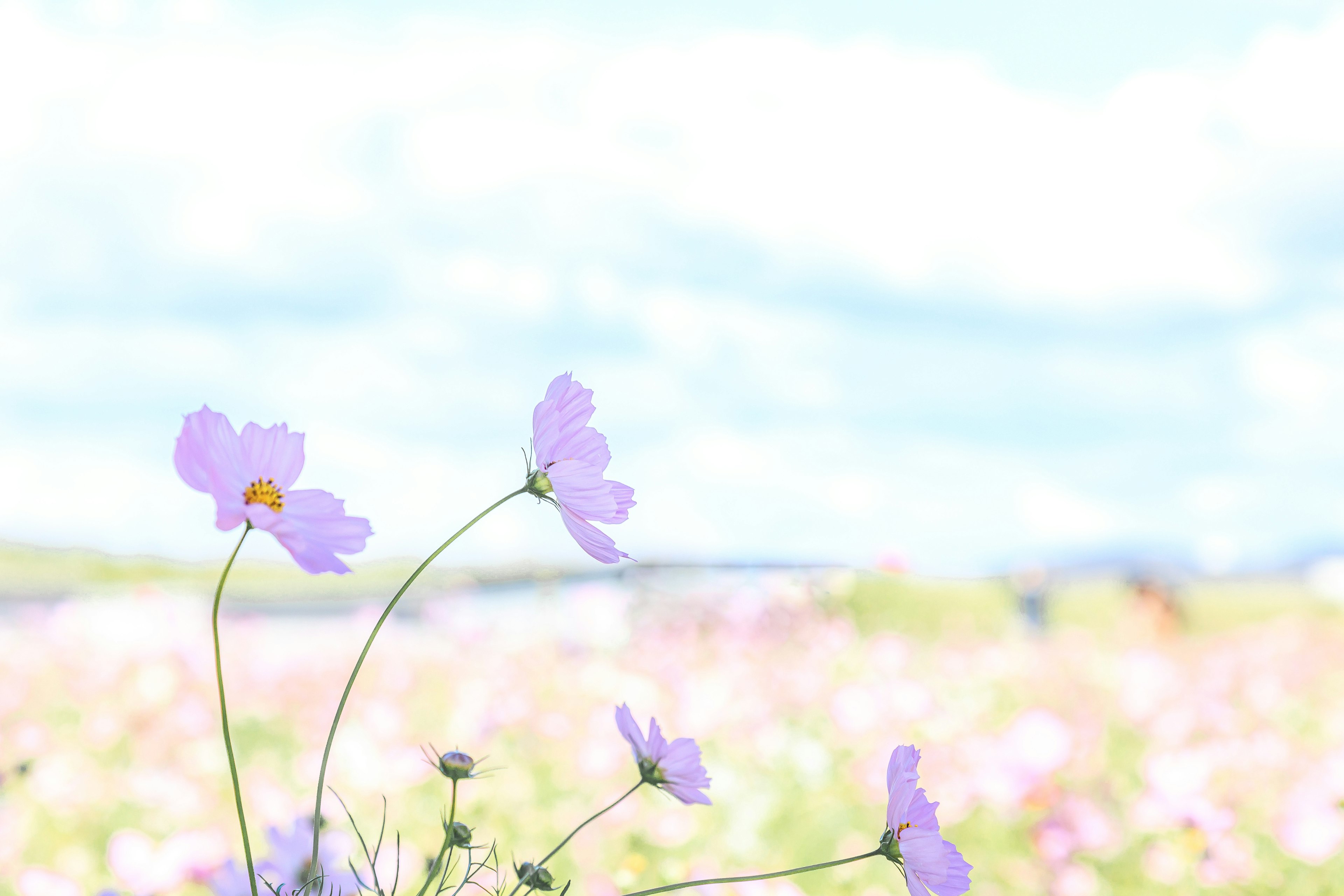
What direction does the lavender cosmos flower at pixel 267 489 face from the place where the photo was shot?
facing the viewer and to the right of the viewer

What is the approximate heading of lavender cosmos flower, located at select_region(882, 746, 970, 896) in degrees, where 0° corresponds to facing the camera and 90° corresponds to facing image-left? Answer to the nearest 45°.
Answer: approximately 270°

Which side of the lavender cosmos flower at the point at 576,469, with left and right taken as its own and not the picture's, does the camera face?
right

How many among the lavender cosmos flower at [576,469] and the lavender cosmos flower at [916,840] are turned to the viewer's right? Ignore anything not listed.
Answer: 2

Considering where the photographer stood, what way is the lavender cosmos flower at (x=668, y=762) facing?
facing away from the viewer and to the right of the viewer
